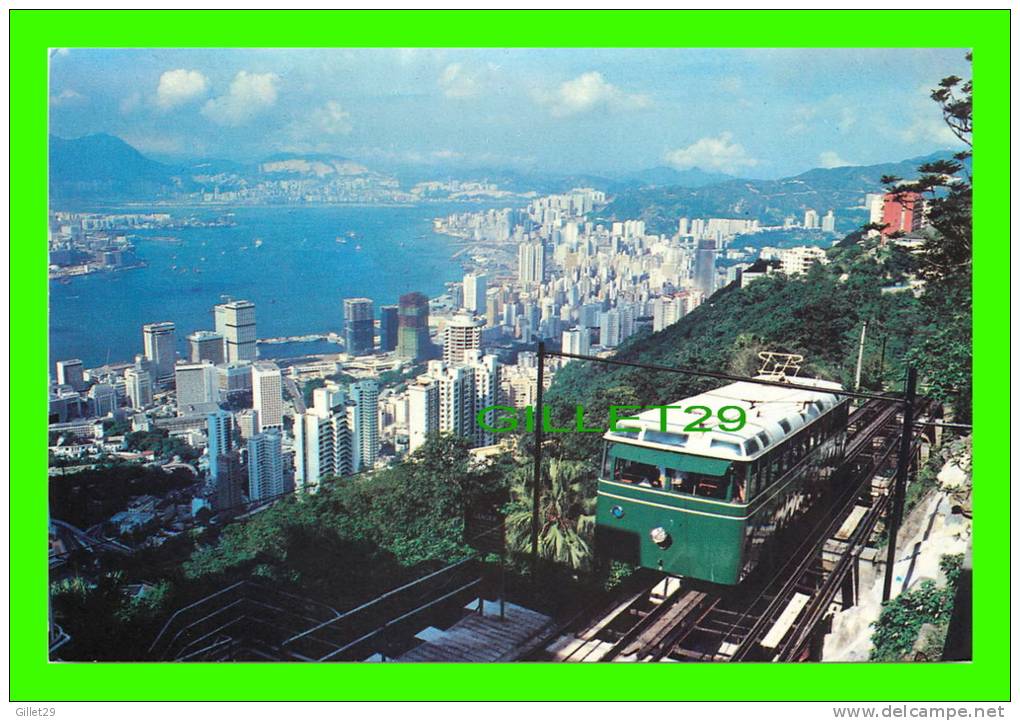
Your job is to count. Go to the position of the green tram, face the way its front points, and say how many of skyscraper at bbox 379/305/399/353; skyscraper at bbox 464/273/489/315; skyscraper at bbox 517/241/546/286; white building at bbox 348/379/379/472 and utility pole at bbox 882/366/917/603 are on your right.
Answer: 4

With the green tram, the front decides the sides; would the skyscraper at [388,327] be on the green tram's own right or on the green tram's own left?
on the green tram's own right

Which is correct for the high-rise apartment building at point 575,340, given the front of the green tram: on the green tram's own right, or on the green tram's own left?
on the green tram's own right

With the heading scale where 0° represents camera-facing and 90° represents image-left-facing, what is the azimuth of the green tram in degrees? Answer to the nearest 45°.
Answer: approximately 45°

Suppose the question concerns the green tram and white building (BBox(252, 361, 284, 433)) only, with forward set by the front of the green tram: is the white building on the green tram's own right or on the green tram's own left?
on the green tram's own right

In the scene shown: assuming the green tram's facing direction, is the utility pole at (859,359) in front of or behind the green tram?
behind

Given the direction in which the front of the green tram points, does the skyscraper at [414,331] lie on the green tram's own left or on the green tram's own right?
on the green tram's own right

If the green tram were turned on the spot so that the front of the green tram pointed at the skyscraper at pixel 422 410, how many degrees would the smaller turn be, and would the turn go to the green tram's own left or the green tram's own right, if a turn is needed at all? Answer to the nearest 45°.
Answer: approximately 90° to the green tram's own right

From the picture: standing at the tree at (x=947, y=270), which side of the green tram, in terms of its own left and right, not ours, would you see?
back
